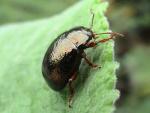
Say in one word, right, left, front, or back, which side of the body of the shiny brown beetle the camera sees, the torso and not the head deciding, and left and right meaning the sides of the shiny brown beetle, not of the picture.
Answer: right
